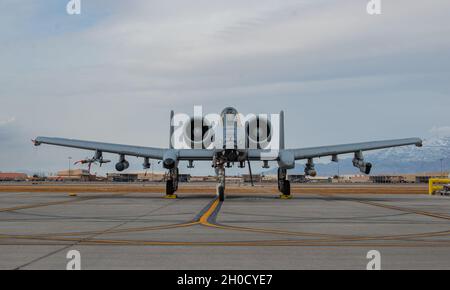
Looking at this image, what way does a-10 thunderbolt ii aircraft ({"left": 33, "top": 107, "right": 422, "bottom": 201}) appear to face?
toward the camera
